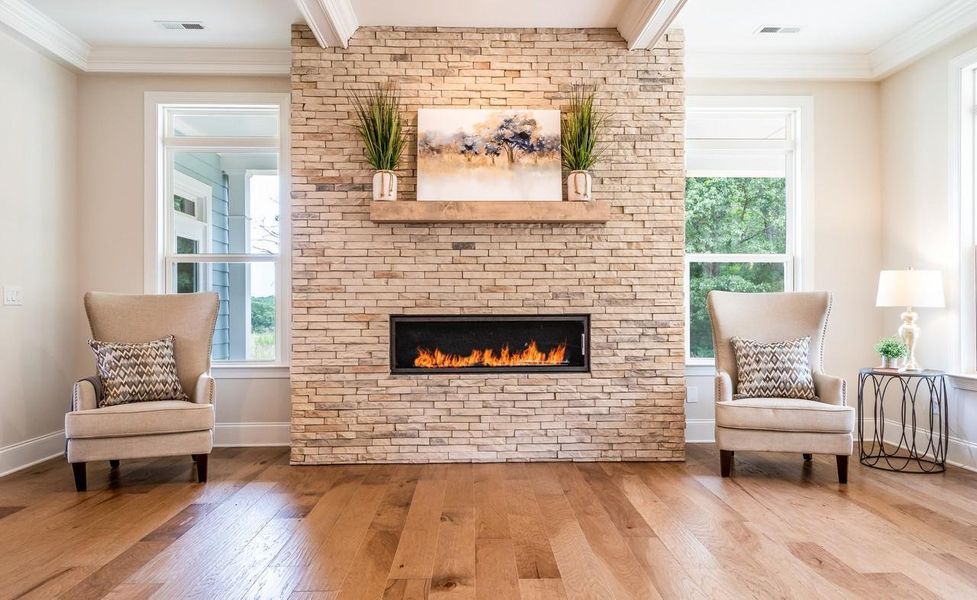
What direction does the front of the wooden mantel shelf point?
toward the camera

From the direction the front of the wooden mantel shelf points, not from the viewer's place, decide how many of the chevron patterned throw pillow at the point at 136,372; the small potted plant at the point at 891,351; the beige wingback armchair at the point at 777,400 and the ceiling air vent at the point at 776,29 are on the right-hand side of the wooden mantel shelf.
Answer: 1

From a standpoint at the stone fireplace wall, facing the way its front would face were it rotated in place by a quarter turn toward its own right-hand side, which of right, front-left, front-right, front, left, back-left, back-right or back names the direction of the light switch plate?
front

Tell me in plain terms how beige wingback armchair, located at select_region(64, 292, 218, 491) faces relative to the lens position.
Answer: facing the viewer

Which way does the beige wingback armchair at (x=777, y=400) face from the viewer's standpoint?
toward the camera

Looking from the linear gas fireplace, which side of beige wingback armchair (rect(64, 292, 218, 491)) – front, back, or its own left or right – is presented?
left

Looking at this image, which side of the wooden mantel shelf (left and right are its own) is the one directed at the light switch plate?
right

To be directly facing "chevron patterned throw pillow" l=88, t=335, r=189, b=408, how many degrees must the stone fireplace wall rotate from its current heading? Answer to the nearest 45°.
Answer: approximately 90° to its right

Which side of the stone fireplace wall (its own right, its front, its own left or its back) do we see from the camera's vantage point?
front

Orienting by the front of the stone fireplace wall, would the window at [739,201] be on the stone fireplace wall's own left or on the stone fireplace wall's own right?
on the stone fireplace wall's own left

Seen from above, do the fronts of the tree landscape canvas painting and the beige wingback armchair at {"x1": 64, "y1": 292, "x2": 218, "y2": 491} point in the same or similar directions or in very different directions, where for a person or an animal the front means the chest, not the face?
same or similar directions

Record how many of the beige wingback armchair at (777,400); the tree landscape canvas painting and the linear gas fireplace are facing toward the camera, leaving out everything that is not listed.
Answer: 3

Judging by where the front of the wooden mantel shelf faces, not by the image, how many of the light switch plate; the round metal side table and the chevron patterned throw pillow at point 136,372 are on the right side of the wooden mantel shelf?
2
